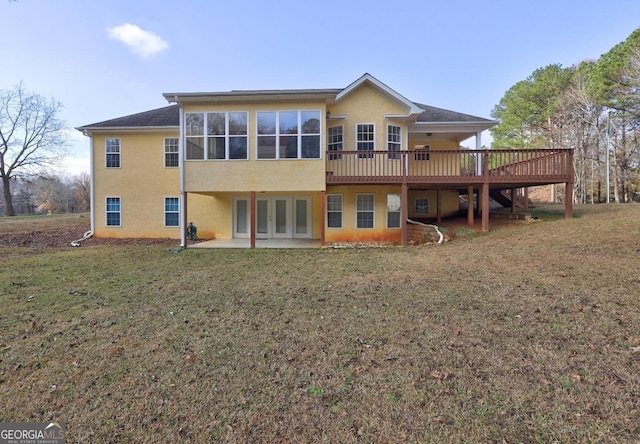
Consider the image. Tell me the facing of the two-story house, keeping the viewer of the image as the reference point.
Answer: facing away from the viewer

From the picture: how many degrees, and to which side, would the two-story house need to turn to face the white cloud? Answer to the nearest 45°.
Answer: approximately 45° to its left
